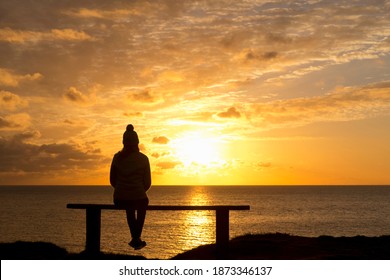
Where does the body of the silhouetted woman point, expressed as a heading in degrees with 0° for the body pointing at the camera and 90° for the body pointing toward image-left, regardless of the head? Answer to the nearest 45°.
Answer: approximately 180°

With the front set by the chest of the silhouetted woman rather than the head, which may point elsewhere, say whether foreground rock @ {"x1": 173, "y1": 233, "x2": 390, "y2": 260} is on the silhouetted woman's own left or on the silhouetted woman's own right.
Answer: on the silhouetted woman's own right

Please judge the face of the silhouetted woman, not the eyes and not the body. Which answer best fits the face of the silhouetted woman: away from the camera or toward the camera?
away from the camera
